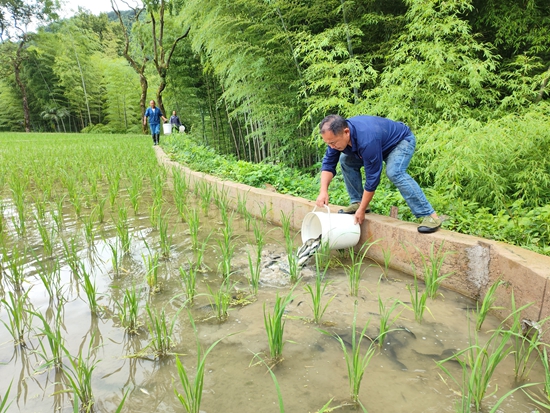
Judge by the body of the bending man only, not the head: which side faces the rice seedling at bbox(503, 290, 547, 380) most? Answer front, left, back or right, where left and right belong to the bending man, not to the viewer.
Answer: left

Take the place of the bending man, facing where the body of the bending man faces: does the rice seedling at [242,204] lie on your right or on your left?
on your right

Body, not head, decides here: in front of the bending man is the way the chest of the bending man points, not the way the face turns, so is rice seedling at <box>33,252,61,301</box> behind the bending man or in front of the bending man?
in front

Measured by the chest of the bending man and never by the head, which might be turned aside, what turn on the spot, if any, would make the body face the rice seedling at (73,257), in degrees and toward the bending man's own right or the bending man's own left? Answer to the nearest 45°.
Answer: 0° — they already face it

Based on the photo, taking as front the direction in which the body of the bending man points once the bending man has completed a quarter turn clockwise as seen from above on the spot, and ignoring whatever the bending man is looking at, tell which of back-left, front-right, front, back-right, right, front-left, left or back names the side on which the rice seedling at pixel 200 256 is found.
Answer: left

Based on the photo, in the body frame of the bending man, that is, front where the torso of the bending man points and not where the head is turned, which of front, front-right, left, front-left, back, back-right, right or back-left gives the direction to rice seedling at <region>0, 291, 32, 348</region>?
front

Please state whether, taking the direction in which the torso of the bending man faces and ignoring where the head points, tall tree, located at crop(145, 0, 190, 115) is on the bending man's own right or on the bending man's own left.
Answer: on the bending man's own right

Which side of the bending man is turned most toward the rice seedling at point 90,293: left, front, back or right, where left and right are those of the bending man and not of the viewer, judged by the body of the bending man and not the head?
front

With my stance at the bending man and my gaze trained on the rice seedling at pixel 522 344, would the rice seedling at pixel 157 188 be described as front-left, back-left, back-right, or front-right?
back-right

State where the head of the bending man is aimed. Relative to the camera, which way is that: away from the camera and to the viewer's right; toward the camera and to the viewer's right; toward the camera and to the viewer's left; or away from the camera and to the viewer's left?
toward the camera and to the viewer's left

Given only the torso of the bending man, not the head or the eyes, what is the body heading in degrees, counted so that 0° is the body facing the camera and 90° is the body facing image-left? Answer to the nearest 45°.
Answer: approximately 45°

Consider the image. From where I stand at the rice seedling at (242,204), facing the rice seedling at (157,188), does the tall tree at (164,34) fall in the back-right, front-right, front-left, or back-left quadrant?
front-right
